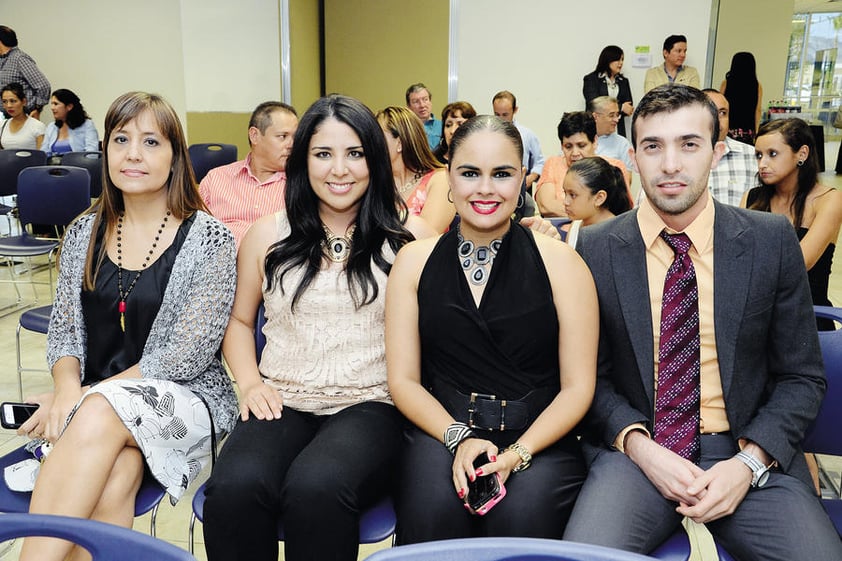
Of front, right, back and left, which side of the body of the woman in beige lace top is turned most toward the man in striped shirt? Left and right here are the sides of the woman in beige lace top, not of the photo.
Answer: back

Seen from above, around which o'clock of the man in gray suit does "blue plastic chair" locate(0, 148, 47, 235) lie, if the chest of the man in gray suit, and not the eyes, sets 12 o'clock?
The blue plastic chair is roughly at 4 o'clock from the man in gray suit.

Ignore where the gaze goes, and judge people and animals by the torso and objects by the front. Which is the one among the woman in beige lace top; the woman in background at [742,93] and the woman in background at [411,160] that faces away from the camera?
the woman in background at [742,93]

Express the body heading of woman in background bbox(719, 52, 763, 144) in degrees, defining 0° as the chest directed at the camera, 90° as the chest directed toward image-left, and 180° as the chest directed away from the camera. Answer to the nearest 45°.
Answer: approximately 180°

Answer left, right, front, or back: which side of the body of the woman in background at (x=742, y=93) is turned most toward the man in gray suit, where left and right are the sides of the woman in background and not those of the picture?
back

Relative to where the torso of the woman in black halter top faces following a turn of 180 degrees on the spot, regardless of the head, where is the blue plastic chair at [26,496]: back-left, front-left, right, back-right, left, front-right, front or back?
left

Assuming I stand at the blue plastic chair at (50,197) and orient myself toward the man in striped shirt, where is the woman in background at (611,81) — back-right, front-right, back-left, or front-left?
front-left

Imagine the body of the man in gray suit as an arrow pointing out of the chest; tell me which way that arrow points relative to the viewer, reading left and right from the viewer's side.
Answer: facing the viewer

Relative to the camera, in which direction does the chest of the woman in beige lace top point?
toward the camera

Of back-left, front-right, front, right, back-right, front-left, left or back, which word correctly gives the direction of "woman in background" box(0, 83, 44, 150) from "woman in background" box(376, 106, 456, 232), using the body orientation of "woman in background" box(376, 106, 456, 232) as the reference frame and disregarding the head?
right
